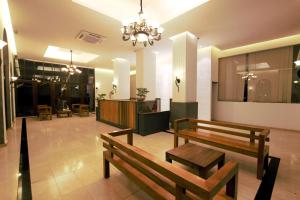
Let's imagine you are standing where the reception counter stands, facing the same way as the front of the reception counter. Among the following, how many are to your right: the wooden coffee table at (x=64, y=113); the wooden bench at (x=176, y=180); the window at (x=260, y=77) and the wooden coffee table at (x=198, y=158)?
1

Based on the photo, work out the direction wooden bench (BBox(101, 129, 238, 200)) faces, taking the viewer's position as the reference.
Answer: facing away from the viewer and to the right of the viewer

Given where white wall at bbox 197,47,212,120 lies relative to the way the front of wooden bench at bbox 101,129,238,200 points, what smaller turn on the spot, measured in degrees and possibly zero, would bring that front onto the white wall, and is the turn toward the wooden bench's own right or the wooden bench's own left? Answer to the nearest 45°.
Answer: approximately 45° to the wooden bench's own left

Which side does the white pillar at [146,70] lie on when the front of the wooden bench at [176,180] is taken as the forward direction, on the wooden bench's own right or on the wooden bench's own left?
on the wooden bench's own left

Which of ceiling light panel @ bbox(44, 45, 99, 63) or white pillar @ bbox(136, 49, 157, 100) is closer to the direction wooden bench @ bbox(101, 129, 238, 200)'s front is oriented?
the white pillar

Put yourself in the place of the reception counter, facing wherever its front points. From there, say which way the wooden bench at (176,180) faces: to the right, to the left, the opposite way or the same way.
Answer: the opposite way

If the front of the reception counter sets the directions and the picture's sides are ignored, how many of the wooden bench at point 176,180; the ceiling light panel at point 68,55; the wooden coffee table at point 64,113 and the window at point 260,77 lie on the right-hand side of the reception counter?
2

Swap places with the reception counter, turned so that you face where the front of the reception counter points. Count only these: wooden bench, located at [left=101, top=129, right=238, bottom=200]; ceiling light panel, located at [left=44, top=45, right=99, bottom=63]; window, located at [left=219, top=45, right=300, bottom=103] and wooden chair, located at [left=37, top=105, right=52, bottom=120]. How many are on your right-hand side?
2

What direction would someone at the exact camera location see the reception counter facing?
facing the viewer and to the left of the viewer

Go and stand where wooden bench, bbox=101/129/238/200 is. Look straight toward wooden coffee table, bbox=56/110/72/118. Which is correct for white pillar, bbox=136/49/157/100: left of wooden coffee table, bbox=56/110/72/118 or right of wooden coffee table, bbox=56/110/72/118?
right

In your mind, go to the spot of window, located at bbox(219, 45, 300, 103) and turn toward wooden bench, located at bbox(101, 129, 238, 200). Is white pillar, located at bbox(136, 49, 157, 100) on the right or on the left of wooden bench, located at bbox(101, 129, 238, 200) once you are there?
right

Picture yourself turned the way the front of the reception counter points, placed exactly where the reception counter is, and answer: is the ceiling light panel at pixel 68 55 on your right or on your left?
on your right

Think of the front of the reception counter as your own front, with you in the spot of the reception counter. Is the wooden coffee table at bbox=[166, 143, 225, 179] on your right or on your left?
on your left

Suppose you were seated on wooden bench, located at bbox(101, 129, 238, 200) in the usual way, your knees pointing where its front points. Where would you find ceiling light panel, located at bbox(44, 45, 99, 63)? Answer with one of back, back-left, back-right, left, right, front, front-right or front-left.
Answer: left

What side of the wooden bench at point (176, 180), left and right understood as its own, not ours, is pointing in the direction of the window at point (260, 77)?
front

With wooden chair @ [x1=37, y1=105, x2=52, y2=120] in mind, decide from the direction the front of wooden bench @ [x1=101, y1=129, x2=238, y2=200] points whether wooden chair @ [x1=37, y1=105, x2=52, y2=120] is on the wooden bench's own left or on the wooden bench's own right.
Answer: on the wooden bench's own left

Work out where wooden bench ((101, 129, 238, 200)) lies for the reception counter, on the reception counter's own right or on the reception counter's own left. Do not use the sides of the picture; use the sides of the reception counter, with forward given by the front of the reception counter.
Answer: on the reception counter's own left
